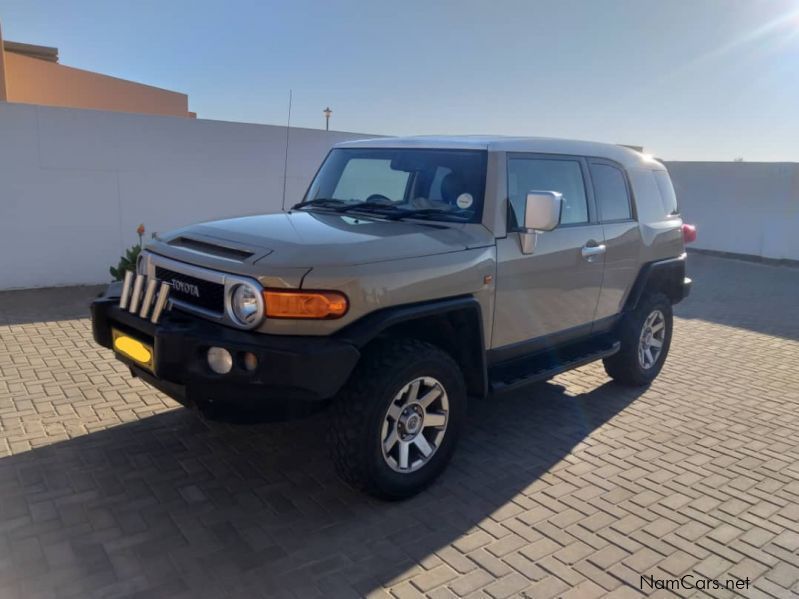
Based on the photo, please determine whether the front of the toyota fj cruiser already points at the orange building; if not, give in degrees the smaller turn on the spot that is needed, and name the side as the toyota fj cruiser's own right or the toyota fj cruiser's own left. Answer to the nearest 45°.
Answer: approximately 90° to the toyota fj cruiser's own right

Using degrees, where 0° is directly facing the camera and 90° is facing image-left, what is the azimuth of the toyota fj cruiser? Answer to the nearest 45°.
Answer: approximately 45°
